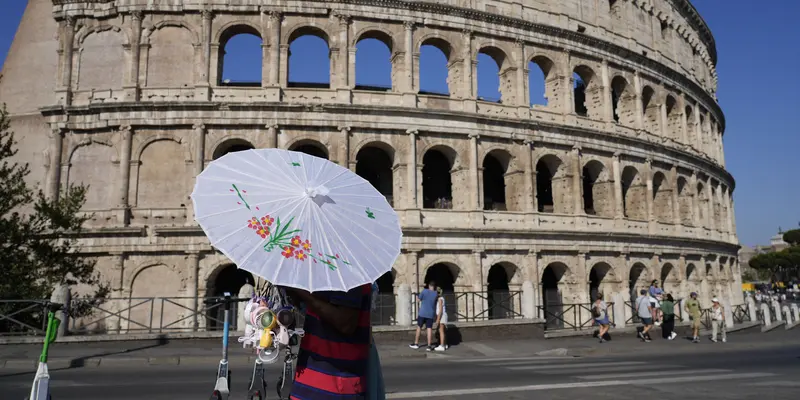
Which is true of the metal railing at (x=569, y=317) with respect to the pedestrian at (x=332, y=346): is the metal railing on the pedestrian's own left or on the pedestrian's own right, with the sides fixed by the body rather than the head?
on the pedestrian's own right

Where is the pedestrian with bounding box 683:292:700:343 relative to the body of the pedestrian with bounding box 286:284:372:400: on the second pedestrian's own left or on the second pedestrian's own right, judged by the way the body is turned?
on the second pedestrian's own right

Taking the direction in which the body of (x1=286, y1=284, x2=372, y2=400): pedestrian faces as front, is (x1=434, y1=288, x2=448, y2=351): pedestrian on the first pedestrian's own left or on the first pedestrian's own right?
on the first pedestrian's own right
